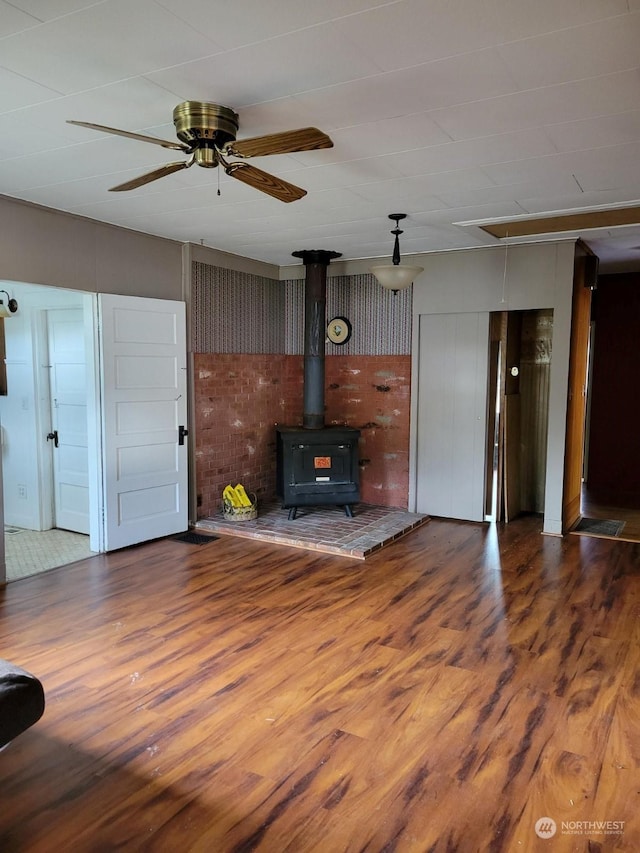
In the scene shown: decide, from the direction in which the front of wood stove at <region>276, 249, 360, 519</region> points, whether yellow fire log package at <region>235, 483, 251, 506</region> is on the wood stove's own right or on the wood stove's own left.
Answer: on the wood stove's own right

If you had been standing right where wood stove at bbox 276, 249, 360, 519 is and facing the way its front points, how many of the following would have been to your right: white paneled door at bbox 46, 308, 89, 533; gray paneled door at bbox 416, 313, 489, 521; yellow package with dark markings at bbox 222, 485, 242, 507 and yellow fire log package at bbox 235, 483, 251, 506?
3

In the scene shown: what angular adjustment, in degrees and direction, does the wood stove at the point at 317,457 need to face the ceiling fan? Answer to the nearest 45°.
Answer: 0° — it already faces it

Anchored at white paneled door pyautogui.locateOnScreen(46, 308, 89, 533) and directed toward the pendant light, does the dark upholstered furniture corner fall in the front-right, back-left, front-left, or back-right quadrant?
front-right

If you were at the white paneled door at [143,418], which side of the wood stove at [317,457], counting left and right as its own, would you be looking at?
right

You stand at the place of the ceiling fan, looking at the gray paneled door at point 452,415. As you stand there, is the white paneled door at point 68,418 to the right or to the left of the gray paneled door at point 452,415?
left

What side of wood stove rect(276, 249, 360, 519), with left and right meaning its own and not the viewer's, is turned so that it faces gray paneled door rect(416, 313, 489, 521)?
left

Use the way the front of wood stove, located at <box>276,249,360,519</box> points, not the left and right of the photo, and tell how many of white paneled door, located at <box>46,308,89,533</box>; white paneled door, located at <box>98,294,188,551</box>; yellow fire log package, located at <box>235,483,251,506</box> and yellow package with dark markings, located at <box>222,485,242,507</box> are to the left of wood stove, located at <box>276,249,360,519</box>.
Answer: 0

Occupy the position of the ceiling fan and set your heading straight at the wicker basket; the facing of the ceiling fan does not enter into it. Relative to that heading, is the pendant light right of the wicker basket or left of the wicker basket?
right

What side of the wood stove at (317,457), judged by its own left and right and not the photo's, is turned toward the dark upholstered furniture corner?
front

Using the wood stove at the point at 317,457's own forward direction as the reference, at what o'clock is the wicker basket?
The wicker basket is roughly at 3 o'clock from the wood stove.

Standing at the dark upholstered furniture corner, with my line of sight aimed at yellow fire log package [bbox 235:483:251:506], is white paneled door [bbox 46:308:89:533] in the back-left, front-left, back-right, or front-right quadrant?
front-left

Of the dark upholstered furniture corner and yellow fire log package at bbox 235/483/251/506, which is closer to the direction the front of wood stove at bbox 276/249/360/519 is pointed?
the dark upholstered furniture corner

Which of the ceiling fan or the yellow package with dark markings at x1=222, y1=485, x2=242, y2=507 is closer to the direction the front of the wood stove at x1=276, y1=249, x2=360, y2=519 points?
the ceiling fan

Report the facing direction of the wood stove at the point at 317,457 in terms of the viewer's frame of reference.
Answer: facing the viewer
